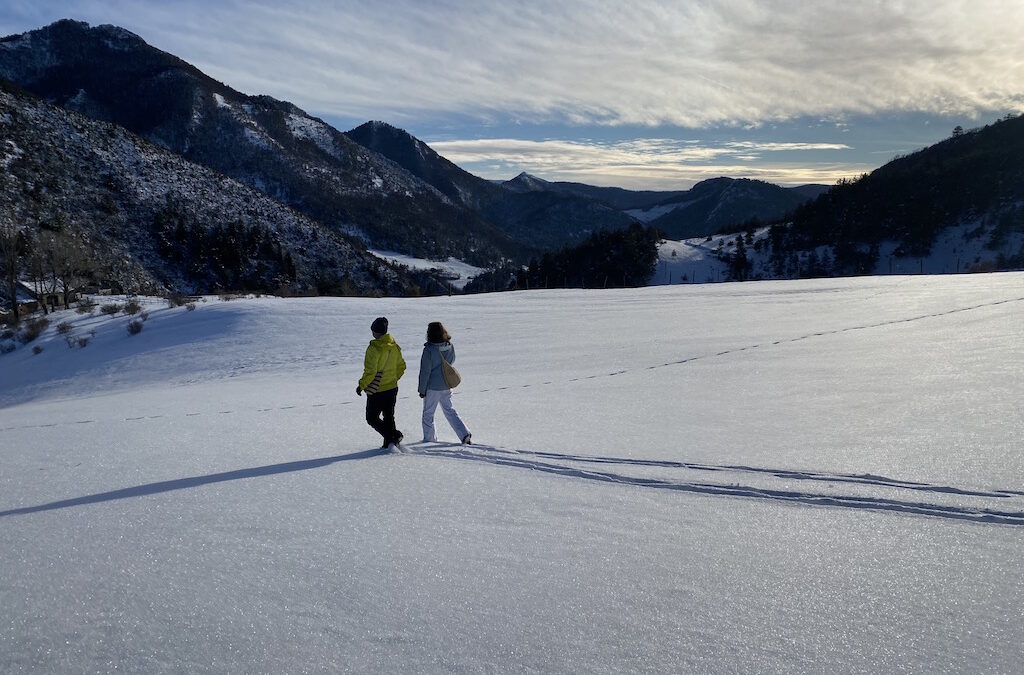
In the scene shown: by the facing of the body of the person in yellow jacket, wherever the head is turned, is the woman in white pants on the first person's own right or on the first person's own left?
on the first person's own right

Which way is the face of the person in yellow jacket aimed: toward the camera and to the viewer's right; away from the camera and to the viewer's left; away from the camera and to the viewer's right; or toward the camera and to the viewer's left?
away from the camera and to the viewer's left

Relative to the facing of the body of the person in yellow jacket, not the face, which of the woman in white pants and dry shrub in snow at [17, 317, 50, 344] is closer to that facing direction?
the dry shrub in snow

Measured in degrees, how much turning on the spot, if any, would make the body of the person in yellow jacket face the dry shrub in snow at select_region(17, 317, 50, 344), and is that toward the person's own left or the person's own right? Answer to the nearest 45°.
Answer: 0° — they already face it

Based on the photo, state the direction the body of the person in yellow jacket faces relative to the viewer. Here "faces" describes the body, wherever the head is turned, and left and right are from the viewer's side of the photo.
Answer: facing away from the viewer and to the left of the viewer
